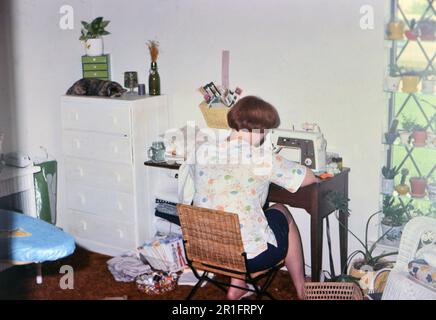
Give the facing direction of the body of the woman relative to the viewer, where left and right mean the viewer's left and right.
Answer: facing away from the viewer and to the right of the viewer

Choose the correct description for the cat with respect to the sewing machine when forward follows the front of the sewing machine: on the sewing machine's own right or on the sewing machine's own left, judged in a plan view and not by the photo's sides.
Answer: on the sewing machine's own right

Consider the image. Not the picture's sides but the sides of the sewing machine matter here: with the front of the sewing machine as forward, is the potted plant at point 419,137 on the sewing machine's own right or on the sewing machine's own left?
on the sewing machine's own left

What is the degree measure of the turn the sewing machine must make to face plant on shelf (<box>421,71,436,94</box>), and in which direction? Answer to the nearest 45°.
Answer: approximately 135° to its left

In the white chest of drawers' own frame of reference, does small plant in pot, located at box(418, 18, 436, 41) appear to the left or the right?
on its left

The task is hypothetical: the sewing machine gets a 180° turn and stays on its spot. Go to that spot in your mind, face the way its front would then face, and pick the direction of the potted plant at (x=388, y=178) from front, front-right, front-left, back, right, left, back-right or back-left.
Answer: front-right

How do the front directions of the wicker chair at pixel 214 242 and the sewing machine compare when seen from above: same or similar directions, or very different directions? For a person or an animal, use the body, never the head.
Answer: very different directions

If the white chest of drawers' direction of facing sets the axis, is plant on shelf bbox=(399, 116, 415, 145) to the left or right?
on its left

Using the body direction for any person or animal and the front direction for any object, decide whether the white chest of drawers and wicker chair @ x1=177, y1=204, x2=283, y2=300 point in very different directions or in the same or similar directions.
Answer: very different directions

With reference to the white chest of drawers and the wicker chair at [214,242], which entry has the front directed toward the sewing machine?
the wicker chair

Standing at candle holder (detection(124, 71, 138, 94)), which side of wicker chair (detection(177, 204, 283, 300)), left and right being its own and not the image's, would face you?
left
